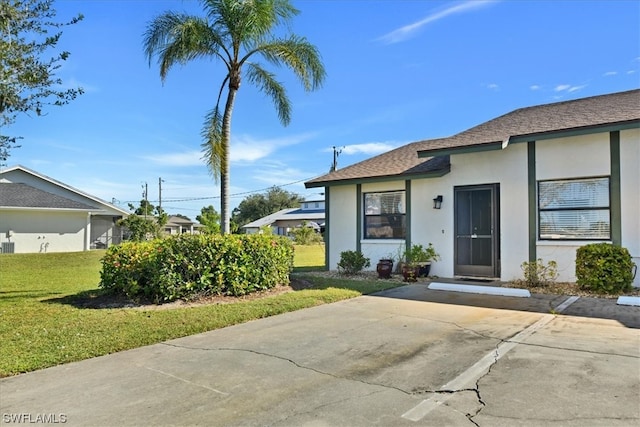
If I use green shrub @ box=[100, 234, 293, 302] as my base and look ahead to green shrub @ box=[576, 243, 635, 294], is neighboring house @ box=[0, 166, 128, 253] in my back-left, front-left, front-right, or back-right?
back-left

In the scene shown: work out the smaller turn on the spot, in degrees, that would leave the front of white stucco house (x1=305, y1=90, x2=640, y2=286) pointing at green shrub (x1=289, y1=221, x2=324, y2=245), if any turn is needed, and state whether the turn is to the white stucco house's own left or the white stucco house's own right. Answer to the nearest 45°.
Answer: approximately 135° to the white stucco house's own right

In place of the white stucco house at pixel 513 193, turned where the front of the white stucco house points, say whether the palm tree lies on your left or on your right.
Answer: on your right

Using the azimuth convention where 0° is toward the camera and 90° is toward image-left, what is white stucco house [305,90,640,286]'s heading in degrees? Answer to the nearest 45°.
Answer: approximately 0°

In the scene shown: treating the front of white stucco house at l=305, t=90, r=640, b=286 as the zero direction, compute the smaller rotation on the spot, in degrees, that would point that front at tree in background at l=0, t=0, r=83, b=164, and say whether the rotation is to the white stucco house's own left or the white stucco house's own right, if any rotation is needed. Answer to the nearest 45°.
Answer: approximately 45° to the white stucco house's own right

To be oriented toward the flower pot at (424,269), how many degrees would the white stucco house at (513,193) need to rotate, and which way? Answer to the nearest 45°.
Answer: approximately 90° to its right

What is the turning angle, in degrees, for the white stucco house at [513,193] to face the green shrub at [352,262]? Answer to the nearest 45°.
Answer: approximately 90° to its right
